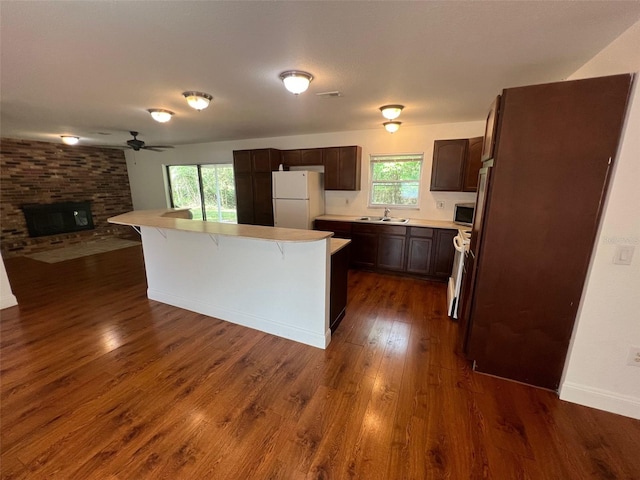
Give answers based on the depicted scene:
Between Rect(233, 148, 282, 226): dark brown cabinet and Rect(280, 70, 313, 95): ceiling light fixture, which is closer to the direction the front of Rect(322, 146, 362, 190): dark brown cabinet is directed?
the ceiling light fixture

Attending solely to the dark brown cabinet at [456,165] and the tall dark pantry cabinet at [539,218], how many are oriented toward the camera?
1

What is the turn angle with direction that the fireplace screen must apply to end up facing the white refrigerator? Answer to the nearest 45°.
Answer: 0° — it already faces it

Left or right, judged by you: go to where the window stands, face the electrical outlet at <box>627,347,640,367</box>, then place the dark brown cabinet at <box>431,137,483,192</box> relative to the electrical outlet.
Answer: left

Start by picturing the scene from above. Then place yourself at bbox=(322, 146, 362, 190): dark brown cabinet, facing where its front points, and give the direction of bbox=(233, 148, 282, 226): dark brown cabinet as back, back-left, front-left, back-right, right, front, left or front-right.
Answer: right

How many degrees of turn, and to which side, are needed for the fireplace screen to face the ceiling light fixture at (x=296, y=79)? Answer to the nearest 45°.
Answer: approximately 45° to its right

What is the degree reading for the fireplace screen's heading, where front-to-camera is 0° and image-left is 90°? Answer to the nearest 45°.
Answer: approximately 315°

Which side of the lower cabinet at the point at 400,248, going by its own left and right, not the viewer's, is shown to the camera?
front

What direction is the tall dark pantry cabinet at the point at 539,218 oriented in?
to the viewer's left

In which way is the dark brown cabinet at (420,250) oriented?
toward the camera

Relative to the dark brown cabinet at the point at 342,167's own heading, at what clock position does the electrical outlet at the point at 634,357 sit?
The electrical outlet is roughly at 11 o'clock from the dark brown cabinet.

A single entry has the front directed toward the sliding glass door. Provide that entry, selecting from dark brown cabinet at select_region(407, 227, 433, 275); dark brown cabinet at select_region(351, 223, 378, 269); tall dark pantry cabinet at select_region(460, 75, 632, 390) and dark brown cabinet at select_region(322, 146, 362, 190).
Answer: the tall dark pantry cabinet

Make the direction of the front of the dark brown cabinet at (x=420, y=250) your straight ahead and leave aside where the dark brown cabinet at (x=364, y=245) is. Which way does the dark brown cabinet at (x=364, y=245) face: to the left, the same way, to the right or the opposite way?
the same way

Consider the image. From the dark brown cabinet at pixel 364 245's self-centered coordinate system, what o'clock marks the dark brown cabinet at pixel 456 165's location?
the dark brown cabinet at pixel 456 165 is roughly at 9 o'clock from the dark brown cabinet at pixel 364 245.
